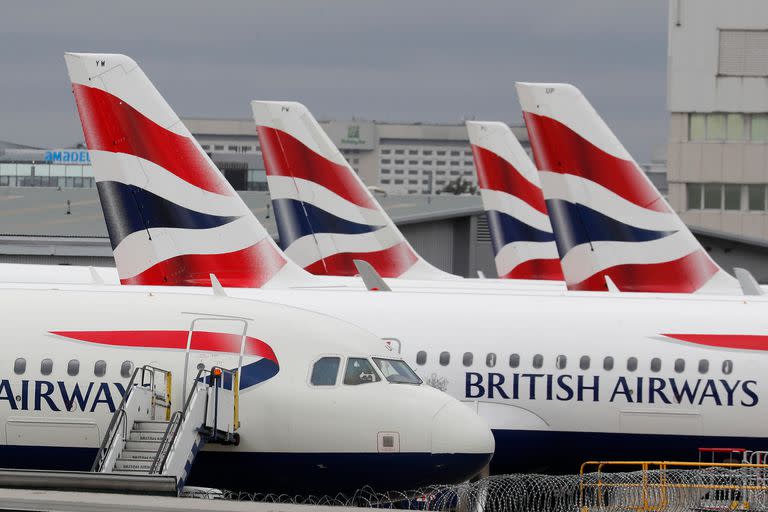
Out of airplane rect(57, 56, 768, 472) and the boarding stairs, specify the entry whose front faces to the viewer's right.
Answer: the airplane

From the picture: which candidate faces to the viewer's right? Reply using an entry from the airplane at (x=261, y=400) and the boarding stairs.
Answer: the airplane

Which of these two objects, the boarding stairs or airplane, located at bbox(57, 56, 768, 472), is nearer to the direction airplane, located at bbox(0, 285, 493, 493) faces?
the airplane

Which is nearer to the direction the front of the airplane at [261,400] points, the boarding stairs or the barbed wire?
the barbed wire

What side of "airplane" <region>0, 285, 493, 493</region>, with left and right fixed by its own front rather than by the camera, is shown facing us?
right

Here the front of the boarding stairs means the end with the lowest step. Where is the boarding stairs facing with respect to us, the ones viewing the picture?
facing the viewer and to the left of the viewer

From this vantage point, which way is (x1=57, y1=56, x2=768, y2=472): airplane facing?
to the viewer's right

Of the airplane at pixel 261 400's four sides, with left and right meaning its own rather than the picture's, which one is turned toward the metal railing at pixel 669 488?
front

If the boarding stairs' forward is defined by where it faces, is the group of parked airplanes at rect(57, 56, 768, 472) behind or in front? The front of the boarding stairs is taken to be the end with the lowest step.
behind
